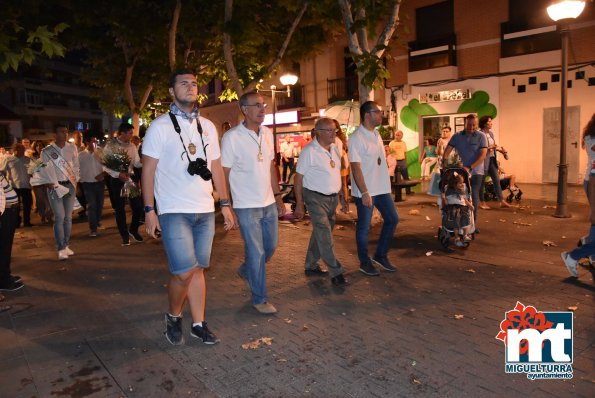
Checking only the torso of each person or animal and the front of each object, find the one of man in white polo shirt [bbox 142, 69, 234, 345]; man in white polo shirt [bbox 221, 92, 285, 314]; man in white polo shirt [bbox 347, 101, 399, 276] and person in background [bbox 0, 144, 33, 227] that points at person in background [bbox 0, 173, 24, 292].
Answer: person in background [bbox 0, 144, 33, 227]

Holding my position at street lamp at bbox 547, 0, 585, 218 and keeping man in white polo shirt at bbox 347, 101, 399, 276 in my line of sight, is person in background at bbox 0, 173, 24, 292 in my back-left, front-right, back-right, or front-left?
front-right

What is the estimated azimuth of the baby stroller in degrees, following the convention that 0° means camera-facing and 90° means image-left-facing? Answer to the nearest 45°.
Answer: approximately 45°

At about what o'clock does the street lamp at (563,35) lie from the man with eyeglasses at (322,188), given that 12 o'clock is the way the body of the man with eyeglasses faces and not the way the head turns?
The street lamp is roughly at 9 o'clock from the man with eyeglasses.

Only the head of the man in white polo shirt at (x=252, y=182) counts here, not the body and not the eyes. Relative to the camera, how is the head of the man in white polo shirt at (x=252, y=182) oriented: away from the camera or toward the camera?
toward the camera

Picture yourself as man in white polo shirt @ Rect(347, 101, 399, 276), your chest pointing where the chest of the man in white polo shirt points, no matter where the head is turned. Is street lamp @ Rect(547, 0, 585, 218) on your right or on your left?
on your left

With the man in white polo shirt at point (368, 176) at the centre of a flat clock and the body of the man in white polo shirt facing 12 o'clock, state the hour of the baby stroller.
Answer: The baby stroller is roughly at 9 o'clock from the man in white polo shirt.

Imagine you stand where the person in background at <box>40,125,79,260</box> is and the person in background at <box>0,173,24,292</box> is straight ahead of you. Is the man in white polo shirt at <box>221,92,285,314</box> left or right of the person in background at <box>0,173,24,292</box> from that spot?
left
